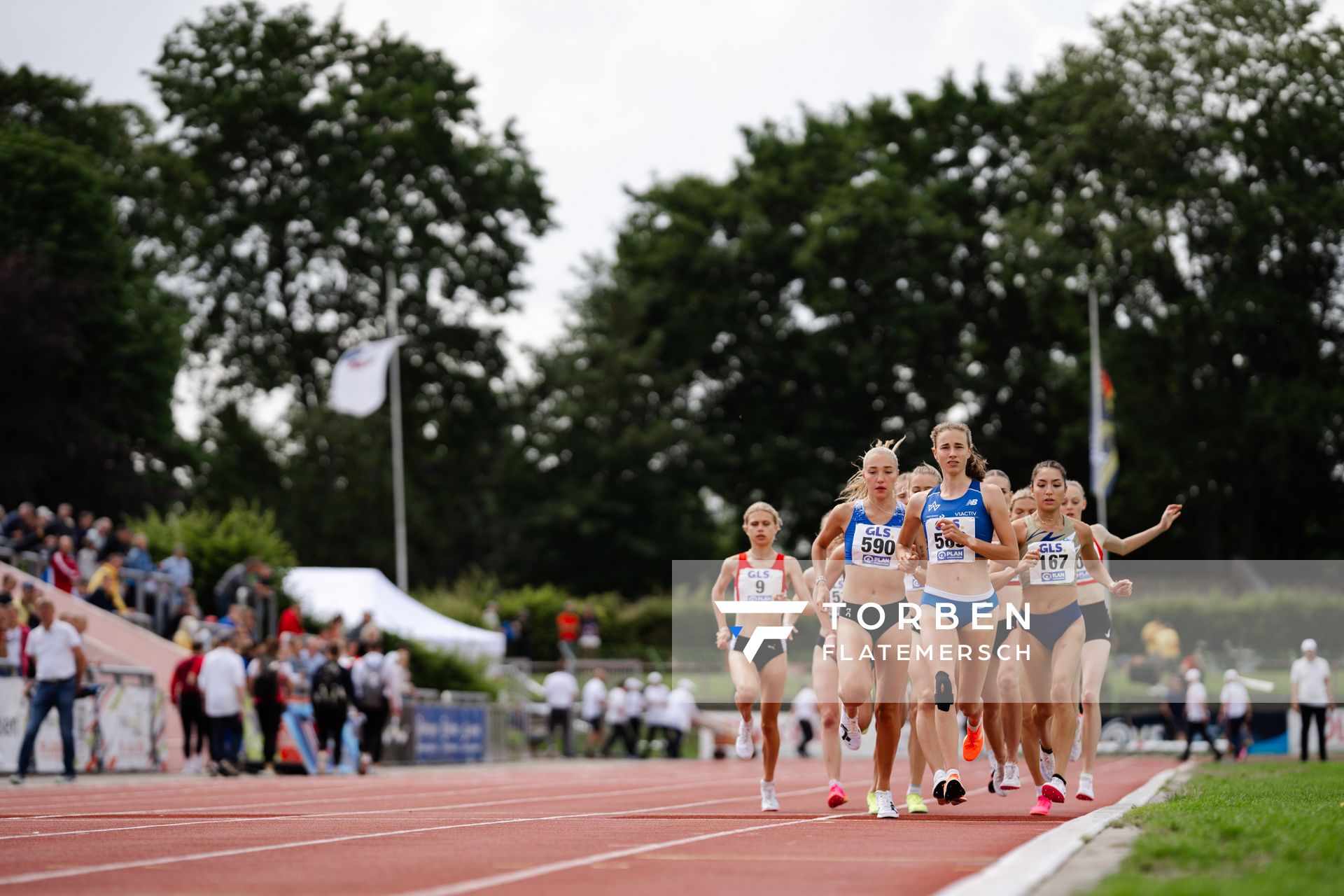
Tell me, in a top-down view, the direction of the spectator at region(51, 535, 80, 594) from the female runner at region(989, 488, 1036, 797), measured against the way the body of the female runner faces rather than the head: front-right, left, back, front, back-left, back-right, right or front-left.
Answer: back-right

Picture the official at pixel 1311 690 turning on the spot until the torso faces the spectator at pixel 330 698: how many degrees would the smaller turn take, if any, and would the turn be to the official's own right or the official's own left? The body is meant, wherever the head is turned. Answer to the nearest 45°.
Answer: approximately 45° to the official's own right

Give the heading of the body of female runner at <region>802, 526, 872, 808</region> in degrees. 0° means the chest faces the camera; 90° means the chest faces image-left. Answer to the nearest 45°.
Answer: approximately 0°

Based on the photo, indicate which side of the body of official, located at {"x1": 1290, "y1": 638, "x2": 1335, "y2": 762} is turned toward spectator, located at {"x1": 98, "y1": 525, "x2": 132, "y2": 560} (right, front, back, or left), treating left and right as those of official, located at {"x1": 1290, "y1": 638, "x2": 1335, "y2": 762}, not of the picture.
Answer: right

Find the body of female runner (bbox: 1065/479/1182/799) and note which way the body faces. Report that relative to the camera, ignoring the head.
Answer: toward the camera

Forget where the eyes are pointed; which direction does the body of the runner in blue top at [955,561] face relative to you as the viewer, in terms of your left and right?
facing the viewer
